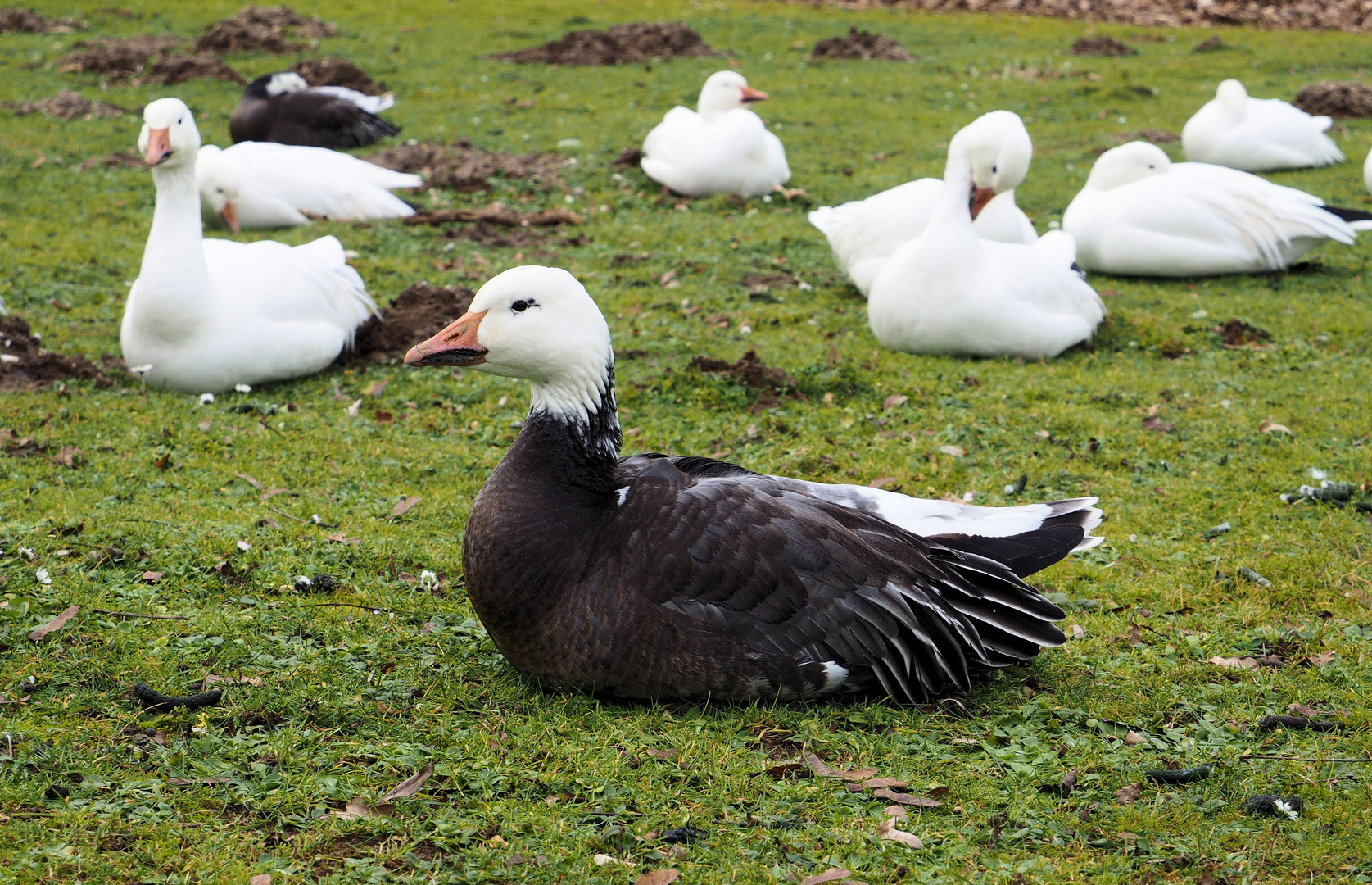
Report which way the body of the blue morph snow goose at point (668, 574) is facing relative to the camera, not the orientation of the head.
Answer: to the viewer's left

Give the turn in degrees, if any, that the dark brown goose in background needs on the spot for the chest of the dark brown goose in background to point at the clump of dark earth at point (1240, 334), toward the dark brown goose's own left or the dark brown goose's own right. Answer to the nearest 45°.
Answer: approximately 135° to the dark brown goose's own left

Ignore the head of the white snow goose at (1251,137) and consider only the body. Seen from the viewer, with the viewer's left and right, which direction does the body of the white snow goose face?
facing to the left of the viewer

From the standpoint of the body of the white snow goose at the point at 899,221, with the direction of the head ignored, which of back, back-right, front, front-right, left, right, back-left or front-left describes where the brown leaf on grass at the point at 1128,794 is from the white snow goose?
right

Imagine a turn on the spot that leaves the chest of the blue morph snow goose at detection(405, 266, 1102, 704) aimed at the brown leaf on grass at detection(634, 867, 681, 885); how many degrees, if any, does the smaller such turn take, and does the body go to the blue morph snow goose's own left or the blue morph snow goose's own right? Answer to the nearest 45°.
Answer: approximately 90° to the blue morph snow goose's own left

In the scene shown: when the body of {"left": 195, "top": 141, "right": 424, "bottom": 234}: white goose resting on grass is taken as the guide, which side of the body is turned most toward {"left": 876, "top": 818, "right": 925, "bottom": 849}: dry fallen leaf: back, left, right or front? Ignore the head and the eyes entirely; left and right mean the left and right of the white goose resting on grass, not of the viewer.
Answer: left

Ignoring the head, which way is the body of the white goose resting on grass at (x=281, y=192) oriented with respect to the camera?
to the viewer's left

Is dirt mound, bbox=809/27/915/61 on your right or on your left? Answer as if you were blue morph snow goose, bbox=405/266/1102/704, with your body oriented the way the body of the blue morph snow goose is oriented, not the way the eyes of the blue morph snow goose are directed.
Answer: on your right

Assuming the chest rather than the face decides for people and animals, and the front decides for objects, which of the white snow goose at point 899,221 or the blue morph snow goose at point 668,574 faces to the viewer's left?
the blue morph snow goose

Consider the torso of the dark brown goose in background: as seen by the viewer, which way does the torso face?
to the viewer's left

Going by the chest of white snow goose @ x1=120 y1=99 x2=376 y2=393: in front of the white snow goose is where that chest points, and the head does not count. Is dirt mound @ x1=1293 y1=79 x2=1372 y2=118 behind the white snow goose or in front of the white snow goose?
behind
